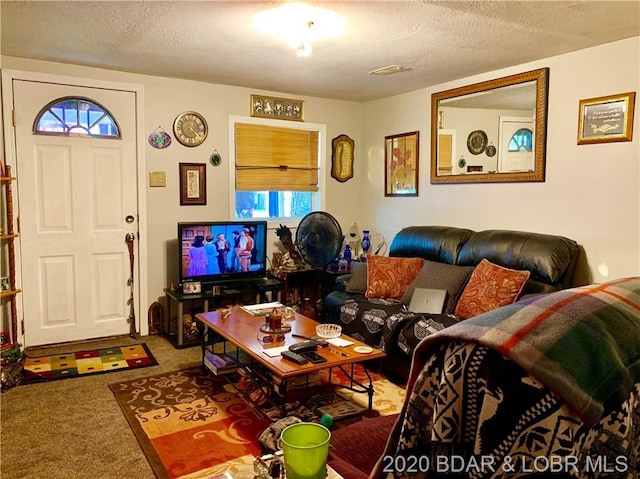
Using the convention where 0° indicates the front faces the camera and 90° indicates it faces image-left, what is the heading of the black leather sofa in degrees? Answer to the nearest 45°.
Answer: approximately 45°

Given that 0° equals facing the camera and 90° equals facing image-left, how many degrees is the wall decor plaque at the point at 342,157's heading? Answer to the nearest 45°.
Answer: approximately 0°

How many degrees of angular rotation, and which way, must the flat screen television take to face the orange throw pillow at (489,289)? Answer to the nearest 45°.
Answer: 0° — it already faces it

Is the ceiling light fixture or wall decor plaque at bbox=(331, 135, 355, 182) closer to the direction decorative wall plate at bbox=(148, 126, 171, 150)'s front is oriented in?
the ceiling light fixture

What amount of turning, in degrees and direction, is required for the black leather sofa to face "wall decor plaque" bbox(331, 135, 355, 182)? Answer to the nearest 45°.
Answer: approximately 90° to its right

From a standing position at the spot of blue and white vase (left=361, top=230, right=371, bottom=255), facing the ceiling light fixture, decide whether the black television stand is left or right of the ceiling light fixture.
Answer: right

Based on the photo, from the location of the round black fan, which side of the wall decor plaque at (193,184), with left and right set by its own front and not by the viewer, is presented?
left

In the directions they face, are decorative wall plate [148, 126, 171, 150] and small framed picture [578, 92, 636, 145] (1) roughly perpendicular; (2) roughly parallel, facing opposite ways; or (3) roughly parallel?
roughly perpendicular

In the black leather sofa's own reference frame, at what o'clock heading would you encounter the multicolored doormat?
The multicolored doormat is roughly at 1 o'clock from the black leather sofa.
